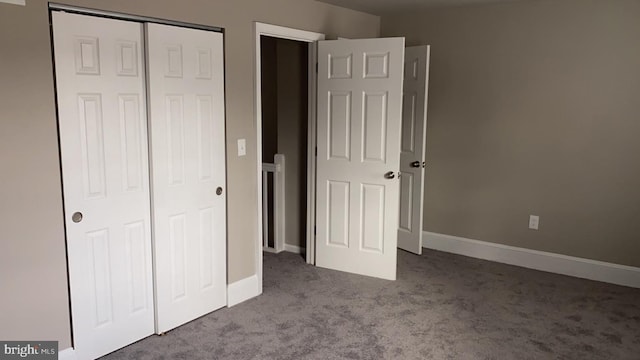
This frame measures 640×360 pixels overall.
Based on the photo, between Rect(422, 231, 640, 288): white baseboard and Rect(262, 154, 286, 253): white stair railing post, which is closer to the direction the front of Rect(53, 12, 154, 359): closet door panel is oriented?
the white baseboard

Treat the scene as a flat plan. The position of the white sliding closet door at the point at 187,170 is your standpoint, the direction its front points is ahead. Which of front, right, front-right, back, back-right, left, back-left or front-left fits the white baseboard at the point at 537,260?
front-left

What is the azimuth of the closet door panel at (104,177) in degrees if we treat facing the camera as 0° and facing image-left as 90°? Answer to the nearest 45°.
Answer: approximately 315°

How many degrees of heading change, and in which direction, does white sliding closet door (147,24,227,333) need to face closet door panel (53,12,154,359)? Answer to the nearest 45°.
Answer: approximately 90° to its right

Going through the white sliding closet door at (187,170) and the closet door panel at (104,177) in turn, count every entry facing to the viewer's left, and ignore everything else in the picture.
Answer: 0

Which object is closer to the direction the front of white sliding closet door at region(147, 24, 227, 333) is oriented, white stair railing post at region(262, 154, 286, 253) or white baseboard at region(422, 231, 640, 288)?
the white baseboard

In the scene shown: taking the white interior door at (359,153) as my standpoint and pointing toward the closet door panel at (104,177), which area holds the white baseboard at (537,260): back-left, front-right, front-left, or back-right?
back-left

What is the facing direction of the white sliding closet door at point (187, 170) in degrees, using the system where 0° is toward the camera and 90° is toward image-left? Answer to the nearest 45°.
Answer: approximately 315°

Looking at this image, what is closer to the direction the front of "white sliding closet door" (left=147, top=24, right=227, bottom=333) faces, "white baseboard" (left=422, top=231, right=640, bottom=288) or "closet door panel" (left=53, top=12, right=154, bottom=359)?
the white baseboard

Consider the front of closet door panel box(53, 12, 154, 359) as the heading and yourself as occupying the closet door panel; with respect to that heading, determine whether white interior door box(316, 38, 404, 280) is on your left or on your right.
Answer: on your left

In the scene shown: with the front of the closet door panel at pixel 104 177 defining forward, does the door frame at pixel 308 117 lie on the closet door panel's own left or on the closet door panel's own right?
on the closet door panel's own left

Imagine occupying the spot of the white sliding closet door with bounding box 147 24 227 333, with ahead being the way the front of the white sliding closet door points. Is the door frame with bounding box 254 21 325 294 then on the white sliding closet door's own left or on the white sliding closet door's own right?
on the white sliding closet door's own left
